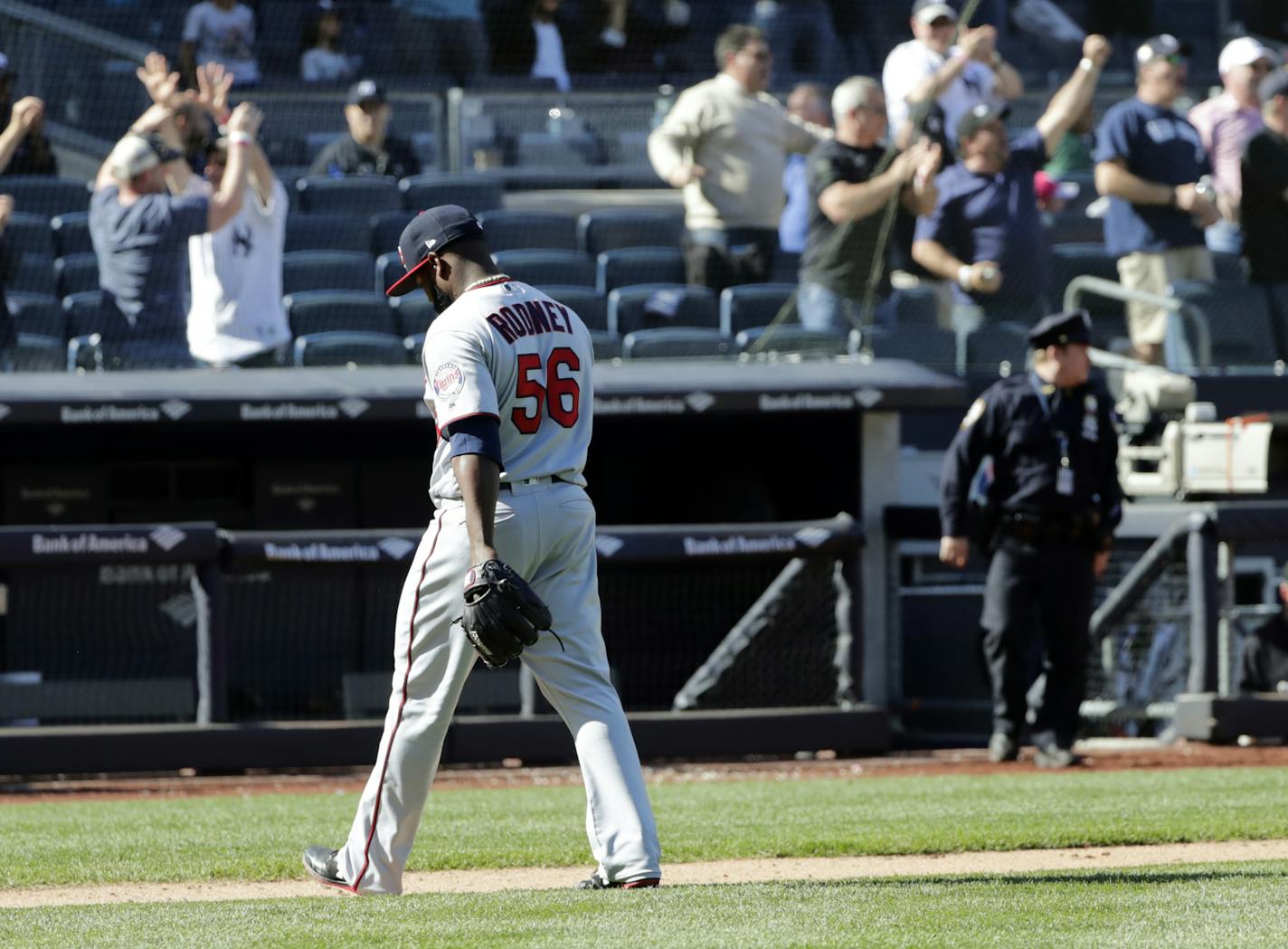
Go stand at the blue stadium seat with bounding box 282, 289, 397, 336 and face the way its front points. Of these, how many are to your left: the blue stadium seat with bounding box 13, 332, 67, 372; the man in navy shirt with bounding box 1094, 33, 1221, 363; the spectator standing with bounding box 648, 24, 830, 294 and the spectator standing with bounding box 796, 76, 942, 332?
3

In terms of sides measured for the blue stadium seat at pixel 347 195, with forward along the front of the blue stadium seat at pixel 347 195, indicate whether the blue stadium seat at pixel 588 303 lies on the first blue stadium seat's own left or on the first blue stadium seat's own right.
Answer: on the first blue stadium seat's own left

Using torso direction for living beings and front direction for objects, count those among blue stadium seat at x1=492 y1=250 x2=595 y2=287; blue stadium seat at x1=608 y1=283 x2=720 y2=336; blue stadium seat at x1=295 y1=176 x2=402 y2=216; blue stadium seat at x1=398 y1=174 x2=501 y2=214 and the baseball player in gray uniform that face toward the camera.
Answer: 4

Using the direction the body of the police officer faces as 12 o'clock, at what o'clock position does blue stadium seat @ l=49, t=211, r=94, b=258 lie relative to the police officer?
The blue stadium seat is roughly at 5 o'clock from the police officer.

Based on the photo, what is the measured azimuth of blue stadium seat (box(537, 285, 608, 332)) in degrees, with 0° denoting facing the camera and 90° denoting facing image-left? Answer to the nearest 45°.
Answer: approximately 0°

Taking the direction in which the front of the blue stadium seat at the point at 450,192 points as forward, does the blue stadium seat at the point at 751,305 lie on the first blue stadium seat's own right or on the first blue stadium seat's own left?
on the first blue stadium seat's own left

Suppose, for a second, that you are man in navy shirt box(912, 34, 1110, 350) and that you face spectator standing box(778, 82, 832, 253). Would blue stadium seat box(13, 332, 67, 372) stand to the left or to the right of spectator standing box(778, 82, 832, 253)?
left

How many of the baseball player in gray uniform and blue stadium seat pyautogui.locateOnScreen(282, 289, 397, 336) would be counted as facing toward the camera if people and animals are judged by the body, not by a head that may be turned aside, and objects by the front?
1

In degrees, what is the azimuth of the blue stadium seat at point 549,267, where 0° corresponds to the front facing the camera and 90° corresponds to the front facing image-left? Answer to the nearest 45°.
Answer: approximately 0°
